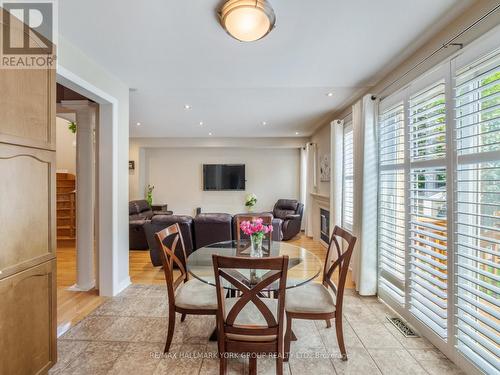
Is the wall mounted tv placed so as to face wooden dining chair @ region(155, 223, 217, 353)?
yes

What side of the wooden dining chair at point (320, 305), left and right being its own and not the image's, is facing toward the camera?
left

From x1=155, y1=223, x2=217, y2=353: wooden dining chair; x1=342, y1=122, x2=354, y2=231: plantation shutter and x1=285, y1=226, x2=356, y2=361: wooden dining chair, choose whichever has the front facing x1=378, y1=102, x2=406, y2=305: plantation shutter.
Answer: x1=155, y1=223, x2=217, y2=353: wooden dining chair

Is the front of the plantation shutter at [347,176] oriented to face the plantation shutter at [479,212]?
no

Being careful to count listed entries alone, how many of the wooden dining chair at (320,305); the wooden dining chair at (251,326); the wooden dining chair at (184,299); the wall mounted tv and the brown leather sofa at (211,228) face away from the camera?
2

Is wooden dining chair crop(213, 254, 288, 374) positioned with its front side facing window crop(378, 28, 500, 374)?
no

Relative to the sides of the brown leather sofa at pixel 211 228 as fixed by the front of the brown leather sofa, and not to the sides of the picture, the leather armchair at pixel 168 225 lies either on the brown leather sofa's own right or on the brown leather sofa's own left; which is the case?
on the brown leather sofa's own left

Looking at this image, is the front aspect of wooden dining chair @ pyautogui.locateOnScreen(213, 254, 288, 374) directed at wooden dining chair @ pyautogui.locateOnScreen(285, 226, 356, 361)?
no

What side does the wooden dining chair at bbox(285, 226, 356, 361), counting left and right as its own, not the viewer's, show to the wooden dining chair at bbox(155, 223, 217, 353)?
front

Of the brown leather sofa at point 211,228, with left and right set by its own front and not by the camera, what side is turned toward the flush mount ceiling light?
back

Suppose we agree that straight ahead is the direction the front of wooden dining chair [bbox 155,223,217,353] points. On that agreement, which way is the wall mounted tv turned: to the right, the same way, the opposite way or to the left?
to the right

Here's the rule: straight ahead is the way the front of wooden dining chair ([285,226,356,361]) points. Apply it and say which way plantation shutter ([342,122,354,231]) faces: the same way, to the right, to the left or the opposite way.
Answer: the same way

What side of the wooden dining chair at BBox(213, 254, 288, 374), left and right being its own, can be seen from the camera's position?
back

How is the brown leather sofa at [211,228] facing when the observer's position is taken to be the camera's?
facing away from the viewer

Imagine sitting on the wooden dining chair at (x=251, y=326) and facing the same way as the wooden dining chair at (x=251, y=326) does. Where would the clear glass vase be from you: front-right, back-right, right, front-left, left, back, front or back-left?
front

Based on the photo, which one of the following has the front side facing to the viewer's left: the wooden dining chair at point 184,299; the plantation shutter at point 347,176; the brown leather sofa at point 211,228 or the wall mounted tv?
the plantation shutter

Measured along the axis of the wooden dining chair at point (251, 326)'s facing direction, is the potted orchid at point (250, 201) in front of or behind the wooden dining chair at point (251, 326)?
in front

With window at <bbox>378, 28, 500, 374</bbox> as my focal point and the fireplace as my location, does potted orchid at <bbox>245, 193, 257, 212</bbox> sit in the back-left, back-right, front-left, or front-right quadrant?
back-right

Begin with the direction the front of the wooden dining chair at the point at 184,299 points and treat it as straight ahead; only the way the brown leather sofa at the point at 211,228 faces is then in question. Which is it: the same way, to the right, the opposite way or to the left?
to the left

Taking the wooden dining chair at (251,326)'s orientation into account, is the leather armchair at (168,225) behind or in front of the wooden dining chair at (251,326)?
in front

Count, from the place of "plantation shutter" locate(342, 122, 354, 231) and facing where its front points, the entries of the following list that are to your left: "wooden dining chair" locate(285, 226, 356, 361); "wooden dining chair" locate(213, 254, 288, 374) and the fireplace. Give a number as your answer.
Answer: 2
